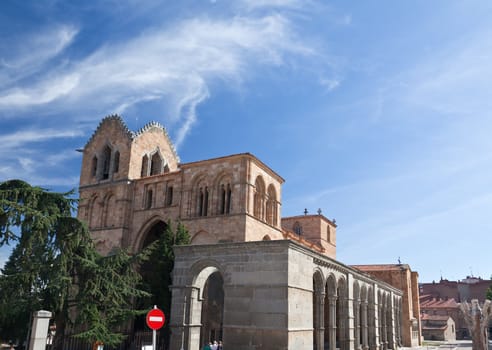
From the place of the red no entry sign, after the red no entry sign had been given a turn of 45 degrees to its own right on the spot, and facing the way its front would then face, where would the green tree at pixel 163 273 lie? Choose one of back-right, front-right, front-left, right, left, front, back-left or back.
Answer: back-right

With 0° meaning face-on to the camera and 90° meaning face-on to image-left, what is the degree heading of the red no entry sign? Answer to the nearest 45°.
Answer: approximately 0°

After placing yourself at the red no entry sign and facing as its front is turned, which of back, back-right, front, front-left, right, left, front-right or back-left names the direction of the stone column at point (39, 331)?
back-right

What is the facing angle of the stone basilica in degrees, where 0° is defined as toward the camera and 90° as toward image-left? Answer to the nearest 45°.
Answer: approximately 45°

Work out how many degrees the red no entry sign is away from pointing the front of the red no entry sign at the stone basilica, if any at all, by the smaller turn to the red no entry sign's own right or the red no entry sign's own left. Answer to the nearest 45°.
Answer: approximately 180°

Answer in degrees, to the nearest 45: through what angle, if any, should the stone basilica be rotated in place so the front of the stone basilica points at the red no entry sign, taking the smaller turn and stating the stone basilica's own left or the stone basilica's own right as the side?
approximately 45° to the stone basilica's own left

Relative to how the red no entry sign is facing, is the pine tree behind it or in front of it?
behind
